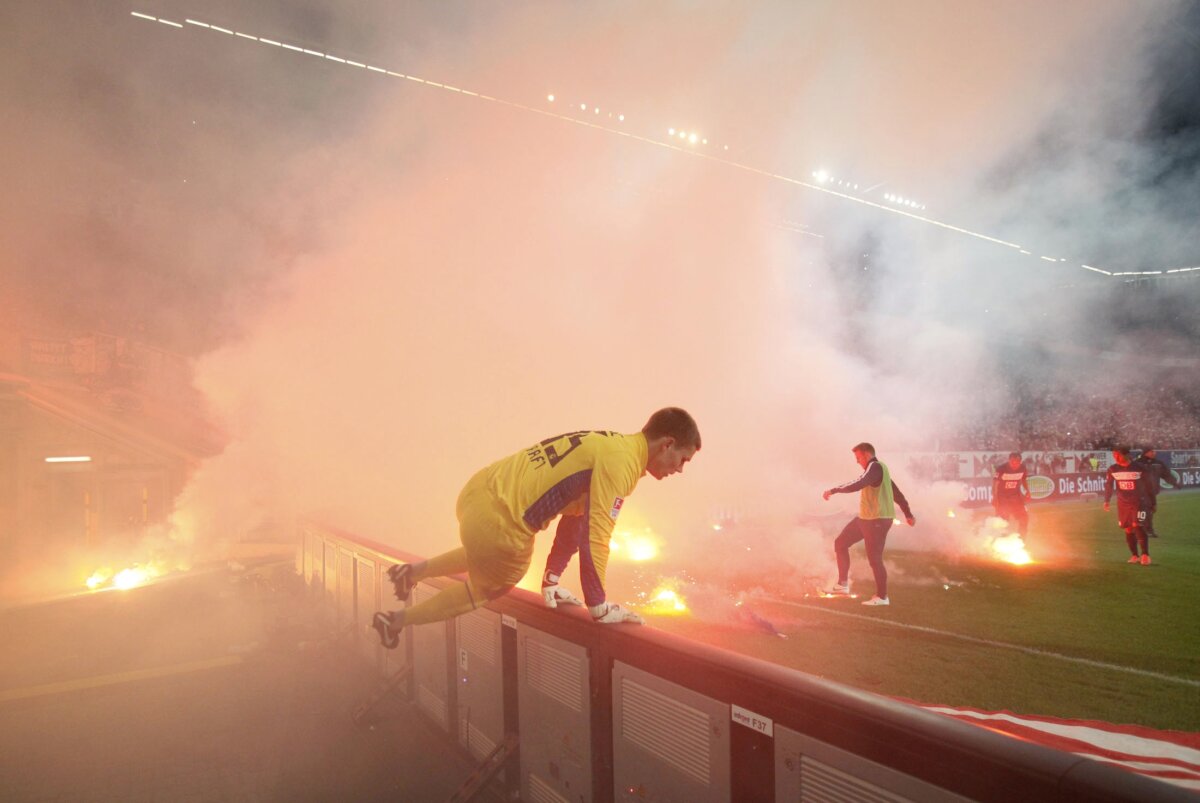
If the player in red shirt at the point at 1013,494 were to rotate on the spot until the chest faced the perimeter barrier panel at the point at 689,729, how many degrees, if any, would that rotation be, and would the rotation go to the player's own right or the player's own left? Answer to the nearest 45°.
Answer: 0° — they already face it

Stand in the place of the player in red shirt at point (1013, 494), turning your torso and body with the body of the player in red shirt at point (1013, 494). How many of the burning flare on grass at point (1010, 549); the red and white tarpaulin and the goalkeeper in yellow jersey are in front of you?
3

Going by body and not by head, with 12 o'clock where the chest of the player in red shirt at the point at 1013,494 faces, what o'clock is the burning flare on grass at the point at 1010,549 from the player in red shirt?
The burning flare on grass is roughly at 12 o'clock from the player in red shirt.

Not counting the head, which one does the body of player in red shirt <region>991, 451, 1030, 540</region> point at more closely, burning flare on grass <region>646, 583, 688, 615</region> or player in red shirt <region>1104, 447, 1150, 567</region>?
the burning flare on grass

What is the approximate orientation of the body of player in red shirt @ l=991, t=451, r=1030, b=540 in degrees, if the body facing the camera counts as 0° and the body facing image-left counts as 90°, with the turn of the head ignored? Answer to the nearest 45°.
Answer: approximately 0°

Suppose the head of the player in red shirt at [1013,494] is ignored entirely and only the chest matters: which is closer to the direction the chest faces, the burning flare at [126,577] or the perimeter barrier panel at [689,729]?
the perimeter barrier panel

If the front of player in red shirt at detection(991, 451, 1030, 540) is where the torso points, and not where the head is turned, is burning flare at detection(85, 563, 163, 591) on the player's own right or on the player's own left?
on the player's own right
